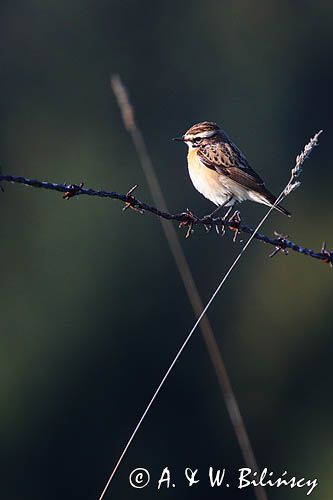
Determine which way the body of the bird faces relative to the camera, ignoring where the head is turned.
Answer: to the viewer's left
